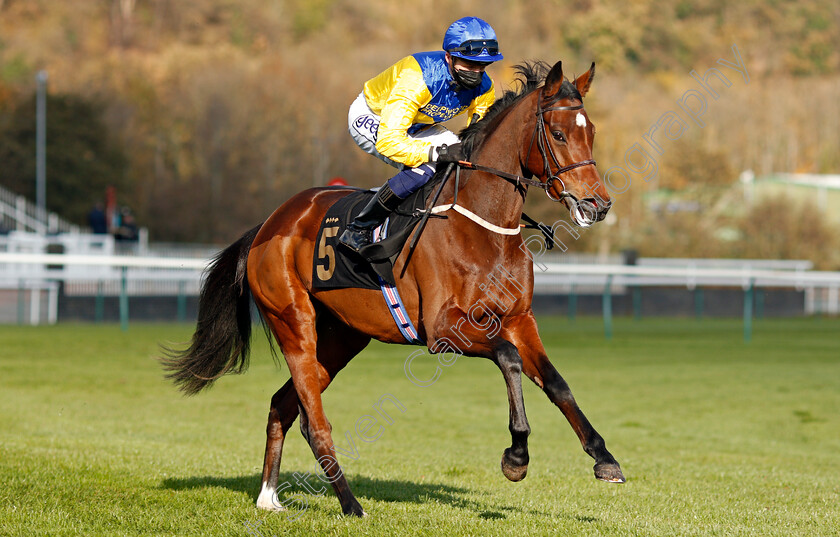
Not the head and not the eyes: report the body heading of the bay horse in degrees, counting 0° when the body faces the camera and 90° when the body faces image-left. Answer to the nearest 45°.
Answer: approximately 315°

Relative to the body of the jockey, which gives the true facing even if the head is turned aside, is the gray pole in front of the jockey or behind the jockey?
behind

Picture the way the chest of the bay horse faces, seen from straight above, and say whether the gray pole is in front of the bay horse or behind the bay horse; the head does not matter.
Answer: behind

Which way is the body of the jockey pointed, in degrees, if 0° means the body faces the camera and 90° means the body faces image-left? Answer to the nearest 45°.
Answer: approximately 315°
